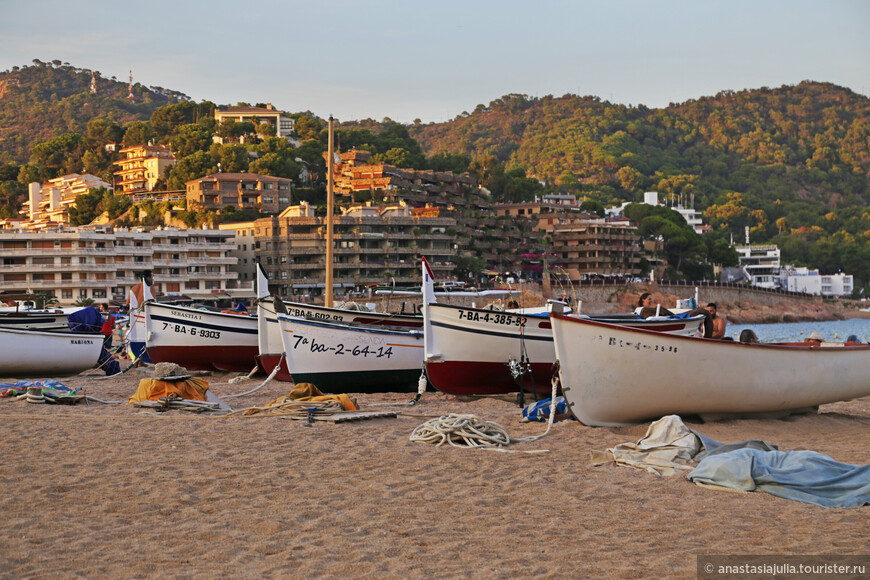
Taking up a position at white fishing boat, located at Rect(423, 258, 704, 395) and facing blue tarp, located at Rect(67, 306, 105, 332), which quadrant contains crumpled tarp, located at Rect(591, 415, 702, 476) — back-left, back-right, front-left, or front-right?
back-left

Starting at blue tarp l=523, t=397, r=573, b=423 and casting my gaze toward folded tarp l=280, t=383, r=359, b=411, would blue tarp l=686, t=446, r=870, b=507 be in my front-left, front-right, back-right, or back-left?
back-left

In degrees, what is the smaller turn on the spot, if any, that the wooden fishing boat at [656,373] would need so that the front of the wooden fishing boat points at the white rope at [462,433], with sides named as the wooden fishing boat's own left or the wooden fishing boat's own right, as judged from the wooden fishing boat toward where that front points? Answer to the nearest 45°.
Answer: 0° — it already faces it

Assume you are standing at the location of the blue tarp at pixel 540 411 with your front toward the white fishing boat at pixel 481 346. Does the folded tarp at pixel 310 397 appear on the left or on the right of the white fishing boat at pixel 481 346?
left

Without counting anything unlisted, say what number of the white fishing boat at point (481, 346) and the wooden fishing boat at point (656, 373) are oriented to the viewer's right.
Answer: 0

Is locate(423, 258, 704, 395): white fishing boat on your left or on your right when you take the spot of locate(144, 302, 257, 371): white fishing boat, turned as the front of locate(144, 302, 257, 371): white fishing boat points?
on your left

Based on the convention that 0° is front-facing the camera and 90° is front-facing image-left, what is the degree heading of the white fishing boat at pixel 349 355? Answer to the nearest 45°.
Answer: approximately 45°
